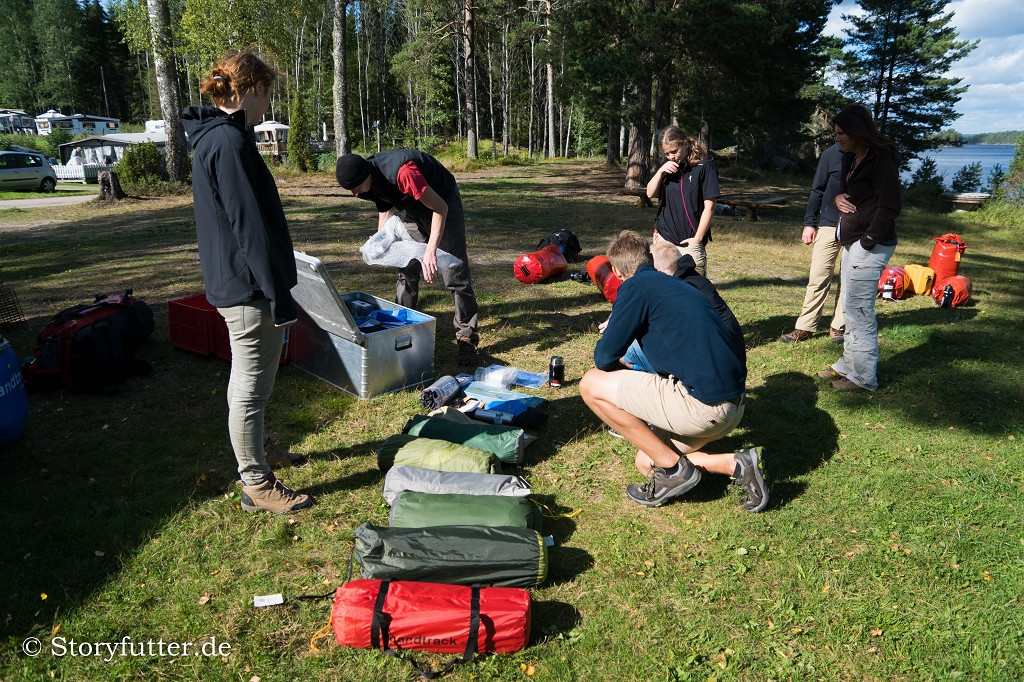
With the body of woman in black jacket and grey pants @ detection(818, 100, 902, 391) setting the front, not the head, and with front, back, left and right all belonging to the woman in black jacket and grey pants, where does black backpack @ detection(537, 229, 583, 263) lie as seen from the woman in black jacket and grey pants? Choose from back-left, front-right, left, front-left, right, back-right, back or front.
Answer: front-right

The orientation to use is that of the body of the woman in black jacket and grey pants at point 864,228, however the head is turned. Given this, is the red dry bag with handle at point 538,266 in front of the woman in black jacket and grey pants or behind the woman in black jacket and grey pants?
in front

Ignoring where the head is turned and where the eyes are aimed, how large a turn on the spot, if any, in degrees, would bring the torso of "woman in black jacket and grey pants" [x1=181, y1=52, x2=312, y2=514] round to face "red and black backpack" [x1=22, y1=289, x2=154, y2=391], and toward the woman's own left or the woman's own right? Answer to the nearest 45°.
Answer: approximately 135° to the woman's own left

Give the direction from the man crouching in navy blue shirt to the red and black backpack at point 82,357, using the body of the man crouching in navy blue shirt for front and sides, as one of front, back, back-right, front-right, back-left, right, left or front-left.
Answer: front-left

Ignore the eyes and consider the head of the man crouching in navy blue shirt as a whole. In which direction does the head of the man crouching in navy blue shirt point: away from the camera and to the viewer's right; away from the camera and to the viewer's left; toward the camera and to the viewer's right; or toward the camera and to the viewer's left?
away from the camera and to the viewer's left

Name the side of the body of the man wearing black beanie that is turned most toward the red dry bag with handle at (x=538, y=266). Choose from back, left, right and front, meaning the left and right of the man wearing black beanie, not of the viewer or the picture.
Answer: back

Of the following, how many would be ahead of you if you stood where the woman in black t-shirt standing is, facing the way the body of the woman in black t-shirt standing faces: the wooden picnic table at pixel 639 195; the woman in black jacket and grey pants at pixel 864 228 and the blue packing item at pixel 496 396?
1

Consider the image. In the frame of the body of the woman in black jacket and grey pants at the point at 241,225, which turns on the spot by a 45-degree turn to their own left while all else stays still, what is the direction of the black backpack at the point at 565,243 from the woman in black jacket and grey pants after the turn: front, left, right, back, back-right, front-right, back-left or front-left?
front

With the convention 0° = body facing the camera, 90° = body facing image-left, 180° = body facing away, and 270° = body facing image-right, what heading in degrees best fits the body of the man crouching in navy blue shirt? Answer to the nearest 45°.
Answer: approximately 135°

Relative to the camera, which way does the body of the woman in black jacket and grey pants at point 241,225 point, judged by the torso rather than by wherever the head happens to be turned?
to the viewer's right

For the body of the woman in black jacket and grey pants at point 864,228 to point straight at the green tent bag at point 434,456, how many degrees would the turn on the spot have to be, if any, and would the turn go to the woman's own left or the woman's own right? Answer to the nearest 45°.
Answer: approximately 45° to the woman's own left

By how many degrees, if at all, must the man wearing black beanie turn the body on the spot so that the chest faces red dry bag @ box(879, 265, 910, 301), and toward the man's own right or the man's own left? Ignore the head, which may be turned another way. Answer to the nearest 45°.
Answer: approximately 135° to the man's own left

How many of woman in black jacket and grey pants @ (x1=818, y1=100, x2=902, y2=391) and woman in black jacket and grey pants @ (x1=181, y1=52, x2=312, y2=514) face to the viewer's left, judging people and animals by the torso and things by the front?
1
